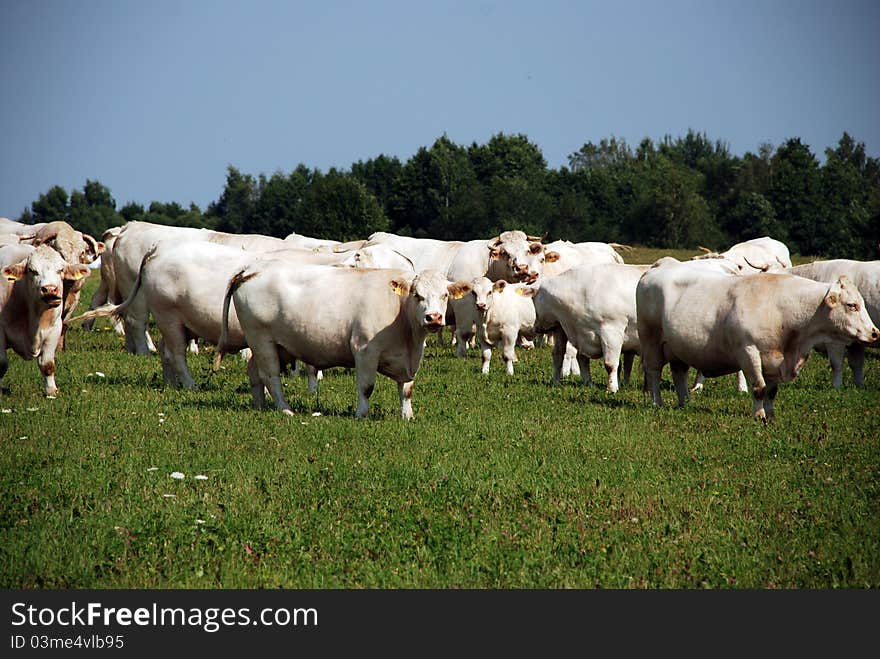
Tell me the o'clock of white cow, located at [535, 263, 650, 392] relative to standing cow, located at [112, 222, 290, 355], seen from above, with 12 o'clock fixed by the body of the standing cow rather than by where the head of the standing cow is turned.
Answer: The white cow is roughly at 1 o'clock from the standing cow.

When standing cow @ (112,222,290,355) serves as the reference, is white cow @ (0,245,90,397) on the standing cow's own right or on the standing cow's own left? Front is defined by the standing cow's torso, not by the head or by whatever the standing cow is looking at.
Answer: on the standing cow's own right

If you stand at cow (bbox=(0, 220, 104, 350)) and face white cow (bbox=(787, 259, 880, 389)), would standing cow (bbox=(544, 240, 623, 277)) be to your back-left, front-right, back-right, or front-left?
front-left

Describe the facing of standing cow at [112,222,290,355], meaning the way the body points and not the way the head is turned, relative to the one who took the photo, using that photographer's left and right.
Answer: facing to the right of the viewer

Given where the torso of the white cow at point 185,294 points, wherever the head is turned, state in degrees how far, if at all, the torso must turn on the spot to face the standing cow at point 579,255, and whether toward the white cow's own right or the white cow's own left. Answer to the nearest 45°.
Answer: approximately 45° to the white cow's own left

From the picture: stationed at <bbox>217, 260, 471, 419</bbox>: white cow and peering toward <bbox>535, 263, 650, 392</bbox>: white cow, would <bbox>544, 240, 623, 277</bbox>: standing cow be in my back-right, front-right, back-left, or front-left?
front-left

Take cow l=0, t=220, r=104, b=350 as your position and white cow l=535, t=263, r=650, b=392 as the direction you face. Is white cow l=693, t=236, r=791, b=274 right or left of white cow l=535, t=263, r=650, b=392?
left

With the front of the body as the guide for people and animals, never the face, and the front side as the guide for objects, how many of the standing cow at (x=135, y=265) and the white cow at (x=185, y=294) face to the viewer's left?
0

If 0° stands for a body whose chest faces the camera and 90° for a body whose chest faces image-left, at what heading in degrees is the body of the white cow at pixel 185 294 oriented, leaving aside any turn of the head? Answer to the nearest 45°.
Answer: approximately 270°

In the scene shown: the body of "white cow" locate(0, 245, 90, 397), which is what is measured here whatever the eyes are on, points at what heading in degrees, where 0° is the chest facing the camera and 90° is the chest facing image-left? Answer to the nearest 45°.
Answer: approximately 315°
